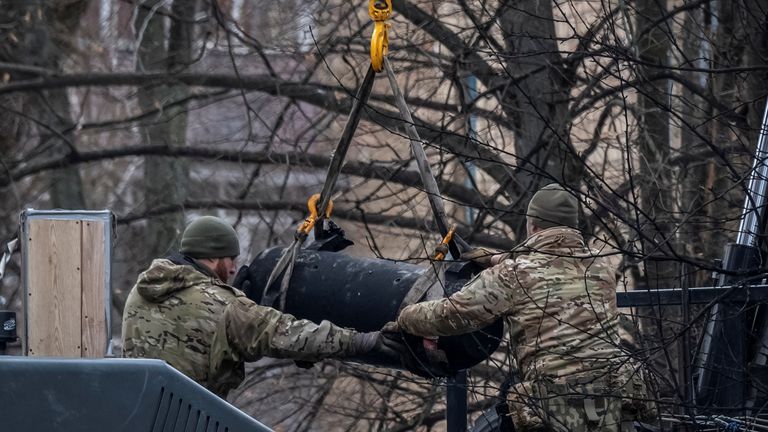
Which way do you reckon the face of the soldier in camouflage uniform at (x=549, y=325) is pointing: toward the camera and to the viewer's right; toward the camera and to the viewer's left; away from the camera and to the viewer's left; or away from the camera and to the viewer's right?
away from the camera and to the viewer's left

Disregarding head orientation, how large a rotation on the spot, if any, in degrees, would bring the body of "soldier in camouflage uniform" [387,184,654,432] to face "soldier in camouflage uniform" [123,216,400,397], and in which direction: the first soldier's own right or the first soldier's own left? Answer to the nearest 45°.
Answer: approximately 45° to the first soldier's own left

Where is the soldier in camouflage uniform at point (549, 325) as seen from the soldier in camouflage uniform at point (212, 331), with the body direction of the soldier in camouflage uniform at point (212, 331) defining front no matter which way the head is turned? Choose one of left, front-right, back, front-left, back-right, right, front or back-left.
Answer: front-right

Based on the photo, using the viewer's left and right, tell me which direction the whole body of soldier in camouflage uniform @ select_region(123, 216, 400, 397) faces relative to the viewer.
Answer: facing away from the viewer and to the right of the viewer

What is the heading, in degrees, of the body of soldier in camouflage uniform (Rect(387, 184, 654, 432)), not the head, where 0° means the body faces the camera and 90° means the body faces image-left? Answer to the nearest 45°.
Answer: approximately 135°

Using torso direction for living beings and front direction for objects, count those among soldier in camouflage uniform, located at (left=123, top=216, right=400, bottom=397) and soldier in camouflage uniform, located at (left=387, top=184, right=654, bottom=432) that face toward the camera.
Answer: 0
